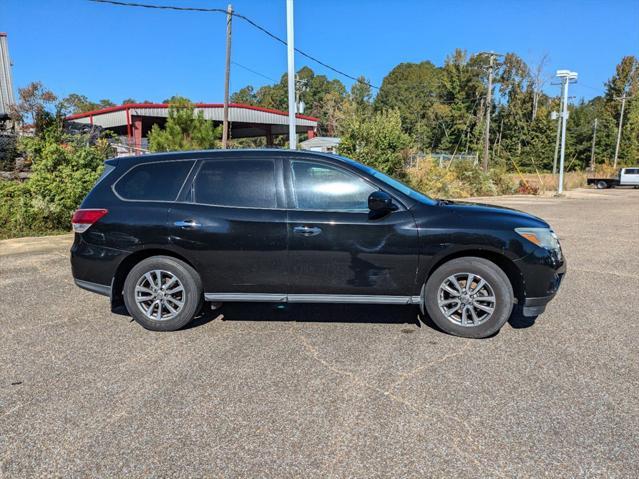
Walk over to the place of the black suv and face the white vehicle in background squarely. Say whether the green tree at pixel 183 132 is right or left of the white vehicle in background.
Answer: left

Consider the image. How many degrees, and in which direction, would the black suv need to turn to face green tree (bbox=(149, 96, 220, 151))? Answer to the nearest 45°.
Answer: approximately 90° to its left

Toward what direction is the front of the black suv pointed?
to the viewer's right

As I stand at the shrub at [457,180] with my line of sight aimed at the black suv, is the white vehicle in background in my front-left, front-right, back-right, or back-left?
back-left

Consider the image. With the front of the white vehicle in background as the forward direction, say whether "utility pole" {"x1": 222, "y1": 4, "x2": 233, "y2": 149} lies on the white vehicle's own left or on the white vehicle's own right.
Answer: on the white vehicle's own right

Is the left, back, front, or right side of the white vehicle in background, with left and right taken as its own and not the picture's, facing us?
right

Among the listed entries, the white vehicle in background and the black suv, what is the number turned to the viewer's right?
2

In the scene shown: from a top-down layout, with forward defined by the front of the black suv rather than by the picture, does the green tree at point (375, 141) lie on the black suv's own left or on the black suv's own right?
on the black suv's own left

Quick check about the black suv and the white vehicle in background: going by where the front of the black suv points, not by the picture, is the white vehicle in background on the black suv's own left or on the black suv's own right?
on the black suv's own left

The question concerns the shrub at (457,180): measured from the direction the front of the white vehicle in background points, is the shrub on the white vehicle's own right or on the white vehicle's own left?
on the white vehicle's own right

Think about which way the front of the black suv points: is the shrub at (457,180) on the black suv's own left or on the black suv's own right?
on the black suv's own left

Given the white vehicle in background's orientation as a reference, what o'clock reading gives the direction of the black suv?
The black suv is roughly at 3 o'clock from the white vehicle in background.
